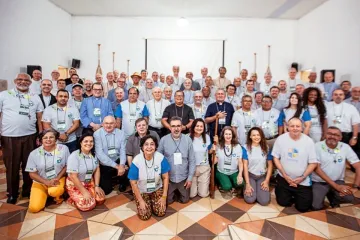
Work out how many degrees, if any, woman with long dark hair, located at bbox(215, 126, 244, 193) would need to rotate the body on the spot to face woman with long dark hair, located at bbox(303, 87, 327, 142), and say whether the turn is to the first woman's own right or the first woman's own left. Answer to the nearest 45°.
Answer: approximately 135° to the first woman's own left

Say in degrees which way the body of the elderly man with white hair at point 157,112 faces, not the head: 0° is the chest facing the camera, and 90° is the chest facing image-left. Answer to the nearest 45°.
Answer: approximately 0°

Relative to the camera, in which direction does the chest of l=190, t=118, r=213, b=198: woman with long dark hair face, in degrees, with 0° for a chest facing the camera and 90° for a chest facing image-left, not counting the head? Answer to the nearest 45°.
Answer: approximately 0°

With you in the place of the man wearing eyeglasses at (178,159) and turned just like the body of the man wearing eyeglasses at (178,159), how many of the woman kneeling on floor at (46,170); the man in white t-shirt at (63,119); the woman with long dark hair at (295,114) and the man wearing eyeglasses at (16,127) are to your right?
3

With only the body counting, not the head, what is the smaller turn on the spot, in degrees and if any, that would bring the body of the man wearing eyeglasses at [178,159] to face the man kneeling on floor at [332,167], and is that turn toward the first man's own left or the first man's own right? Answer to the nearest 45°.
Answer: approximately 90° to the first man's own left

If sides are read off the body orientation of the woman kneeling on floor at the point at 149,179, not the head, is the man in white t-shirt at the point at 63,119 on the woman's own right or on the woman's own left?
on the woman's own right
